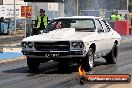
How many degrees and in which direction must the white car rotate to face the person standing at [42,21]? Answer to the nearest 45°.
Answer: approximately 135° to its right
